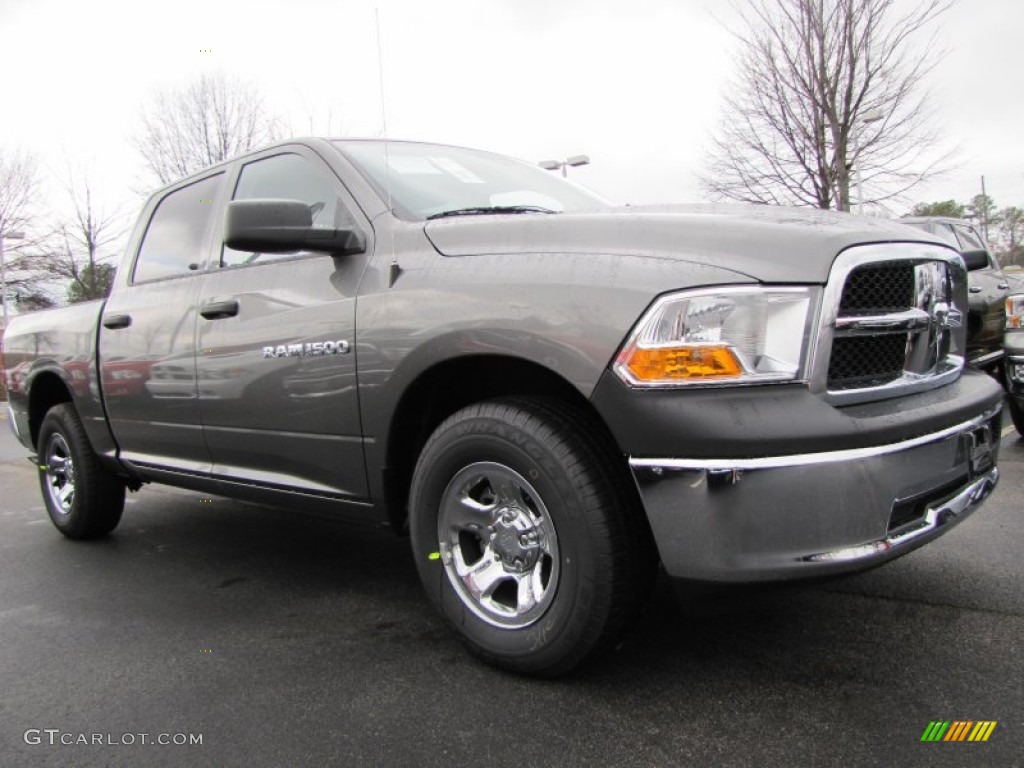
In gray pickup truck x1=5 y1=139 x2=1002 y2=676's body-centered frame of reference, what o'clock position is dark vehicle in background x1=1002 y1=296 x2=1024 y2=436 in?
The dark vehicle in background is roughly at 9 o'clock from the gray pickup truck.

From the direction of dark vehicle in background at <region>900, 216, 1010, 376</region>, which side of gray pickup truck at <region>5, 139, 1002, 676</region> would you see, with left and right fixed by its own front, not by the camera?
left

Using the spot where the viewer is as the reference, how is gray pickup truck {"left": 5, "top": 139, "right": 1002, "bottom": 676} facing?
facing the viewer and to the right of the viewer

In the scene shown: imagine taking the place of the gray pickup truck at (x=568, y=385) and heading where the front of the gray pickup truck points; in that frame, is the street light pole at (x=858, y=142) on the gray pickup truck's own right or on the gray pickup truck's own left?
on the gray pickup truck's own left
